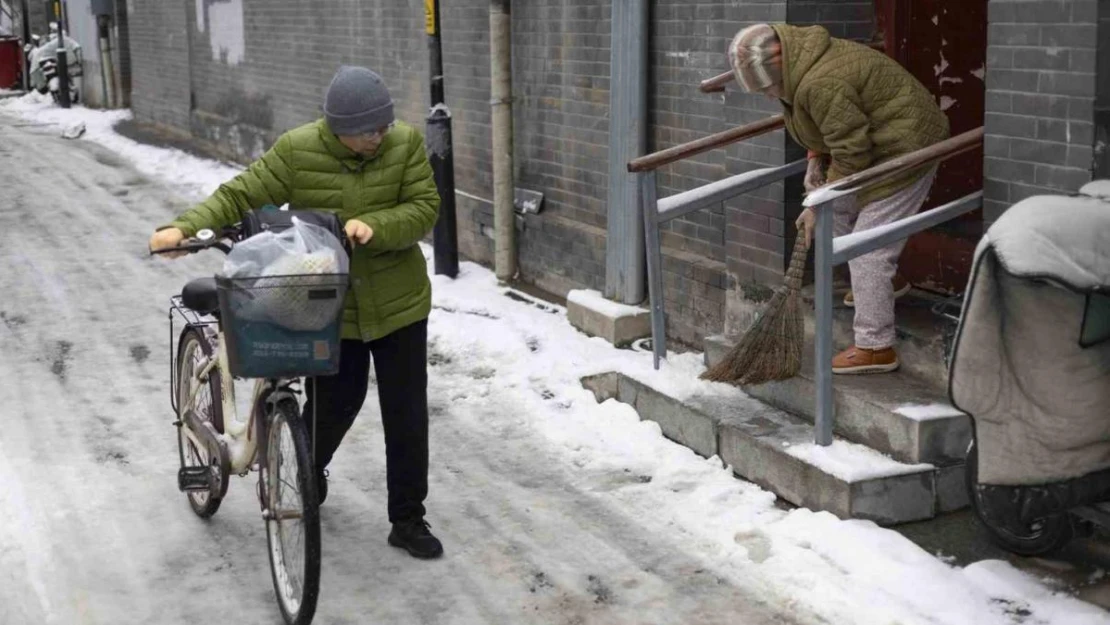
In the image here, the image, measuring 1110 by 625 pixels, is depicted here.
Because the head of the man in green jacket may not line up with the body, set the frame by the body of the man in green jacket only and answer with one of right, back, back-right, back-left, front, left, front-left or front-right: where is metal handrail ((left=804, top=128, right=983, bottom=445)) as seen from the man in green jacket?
left

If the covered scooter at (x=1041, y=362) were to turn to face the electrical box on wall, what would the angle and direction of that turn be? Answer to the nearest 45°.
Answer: approximately 90° to its right

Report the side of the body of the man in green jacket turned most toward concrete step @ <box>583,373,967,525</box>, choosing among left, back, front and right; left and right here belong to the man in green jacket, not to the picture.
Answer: left

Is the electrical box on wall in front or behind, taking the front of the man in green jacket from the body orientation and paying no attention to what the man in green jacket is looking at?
behind

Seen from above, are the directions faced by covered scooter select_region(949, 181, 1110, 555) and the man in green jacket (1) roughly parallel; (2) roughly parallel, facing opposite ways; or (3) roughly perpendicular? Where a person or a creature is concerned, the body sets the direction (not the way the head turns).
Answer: roughly perpendicular

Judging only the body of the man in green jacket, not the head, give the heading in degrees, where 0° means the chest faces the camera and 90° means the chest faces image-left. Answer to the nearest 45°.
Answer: approximately 0°

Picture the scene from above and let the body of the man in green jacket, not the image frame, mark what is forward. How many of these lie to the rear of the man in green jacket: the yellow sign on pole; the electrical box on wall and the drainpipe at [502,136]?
3

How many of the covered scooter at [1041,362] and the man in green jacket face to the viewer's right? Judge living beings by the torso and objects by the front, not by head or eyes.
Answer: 0

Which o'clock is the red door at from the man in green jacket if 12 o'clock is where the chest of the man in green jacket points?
The red door is roughly at 8 o'clock from the man in green jacket.

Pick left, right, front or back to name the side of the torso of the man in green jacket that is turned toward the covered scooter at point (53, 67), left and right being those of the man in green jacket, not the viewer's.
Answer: back

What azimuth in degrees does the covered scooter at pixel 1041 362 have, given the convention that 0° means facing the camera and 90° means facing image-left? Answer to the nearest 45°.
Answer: approximately 45°
